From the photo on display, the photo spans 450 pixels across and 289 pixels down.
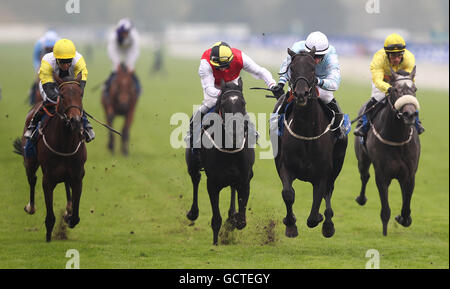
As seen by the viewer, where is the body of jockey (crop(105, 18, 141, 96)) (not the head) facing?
toward the camera

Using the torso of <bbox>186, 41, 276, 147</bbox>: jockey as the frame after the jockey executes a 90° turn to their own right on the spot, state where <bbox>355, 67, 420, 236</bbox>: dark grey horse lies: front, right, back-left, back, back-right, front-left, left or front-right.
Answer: back-right

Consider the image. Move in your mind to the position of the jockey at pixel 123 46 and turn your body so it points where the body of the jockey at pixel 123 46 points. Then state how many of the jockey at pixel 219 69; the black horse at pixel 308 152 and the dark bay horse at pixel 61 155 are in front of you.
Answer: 3

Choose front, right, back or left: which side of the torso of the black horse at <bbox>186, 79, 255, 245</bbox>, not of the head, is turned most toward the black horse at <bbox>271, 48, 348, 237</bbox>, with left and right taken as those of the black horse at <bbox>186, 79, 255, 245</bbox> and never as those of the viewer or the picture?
left

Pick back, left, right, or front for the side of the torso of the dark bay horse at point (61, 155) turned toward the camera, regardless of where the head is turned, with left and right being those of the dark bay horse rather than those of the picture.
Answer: front

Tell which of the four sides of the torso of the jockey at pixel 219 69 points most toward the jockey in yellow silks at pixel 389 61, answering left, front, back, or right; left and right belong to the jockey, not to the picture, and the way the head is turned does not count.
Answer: left

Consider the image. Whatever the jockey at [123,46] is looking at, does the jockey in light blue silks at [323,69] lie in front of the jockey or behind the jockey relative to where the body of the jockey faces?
in front

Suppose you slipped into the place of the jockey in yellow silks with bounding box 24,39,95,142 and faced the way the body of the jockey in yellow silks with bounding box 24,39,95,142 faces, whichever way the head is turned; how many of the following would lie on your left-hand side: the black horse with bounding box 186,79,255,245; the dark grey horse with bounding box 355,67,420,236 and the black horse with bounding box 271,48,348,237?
3

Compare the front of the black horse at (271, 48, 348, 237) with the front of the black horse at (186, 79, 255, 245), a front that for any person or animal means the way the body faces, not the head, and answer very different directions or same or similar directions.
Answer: same or similar directions

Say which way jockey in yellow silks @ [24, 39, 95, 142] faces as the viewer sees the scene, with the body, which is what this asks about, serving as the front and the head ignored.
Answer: toward the camera

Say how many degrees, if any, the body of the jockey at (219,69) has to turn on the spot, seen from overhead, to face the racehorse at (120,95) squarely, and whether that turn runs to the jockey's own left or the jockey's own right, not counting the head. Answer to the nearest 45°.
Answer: approximately 180°
